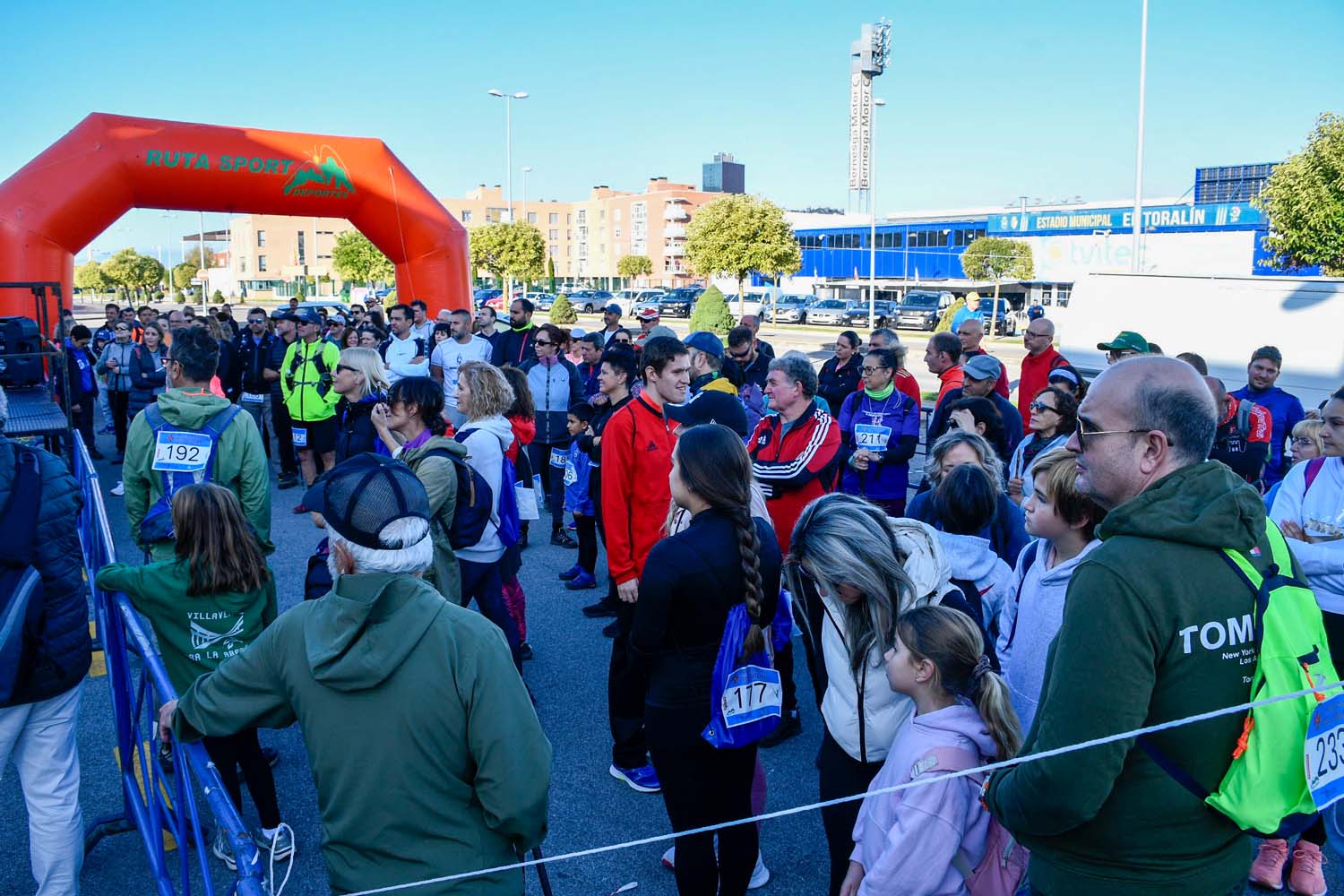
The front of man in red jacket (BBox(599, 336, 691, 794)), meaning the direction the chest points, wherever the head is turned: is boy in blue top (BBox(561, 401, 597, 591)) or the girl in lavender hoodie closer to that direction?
the girl in lavender hoodie

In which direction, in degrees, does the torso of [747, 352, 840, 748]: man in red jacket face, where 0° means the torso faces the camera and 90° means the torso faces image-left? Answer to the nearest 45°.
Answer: approximately 45°

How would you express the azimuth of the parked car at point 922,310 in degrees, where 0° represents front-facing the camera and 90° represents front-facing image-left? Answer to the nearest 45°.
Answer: approximately 45°

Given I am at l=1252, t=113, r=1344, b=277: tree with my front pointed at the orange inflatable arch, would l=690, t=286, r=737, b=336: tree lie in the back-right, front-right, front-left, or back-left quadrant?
front-right

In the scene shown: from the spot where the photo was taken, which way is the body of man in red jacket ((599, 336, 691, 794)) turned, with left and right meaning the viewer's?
facing the viewer and to the right of the viewer

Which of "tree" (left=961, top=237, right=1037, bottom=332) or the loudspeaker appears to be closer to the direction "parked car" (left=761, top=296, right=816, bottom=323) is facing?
the loudspeaker

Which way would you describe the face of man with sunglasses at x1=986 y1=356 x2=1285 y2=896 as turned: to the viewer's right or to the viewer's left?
to the viewer's left

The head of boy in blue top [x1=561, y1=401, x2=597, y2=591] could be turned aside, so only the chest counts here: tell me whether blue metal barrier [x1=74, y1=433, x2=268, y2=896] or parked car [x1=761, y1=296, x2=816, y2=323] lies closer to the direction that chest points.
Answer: the blue metal barrier

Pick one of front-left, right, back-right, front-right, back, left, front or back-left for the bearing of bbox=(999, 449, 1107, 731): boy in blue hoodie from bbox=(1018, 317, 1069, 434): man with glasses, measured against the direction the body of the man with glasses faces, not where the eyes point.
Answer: front-left

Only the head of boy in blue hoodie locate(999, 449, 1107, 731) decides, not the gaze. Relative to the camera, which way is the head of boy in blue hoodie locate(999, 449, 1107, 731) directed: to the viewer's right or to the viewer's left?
to the viewer's left
